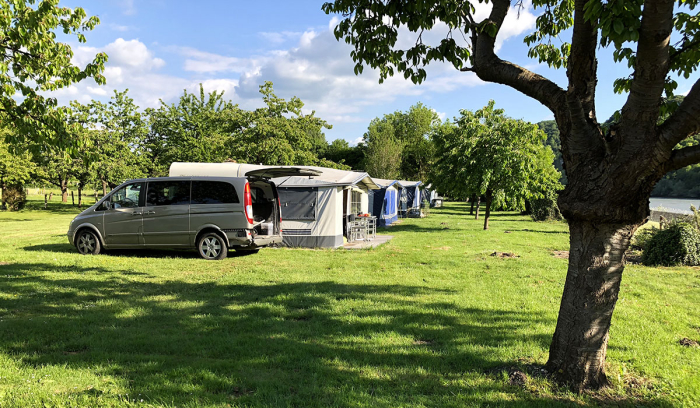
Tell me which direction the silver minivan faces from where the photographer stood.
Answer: facing away from the viewer and to the left of the viewer

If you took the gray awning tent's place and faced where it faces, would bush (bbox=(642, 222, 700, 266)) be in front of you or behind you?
in front

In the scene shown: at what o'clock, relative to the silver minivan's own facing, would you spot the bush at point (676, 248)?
The bush is roughly at 5 o'clock from the silver minivan.
